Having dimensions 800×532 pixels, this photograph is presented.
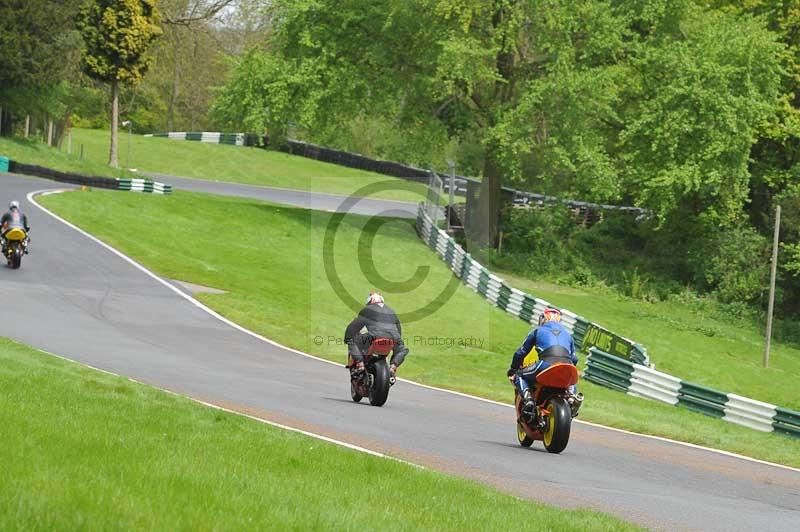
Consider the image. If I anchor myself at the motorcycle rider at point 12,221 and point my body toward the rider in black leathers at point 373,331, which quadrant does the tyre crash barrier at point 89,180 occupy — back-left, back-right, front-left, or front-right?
back-left

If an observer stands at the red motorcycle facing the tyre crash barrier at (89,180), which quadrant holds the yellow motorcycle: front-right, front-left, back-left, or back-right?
front-left

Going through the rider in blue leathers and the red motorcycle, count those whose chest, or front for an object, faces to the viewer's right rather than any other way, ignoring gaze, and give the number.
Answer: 0

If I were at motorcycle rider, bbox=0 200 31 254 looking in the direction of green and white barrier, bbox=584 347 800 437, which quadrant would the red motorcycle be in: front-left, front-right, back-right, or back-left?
front-right

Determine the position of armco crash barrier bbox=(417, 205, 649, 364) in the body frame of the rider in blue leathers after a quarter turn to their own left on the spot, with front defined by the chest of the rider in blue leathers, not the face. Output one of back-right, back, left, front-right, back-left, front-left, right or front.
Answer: back-right

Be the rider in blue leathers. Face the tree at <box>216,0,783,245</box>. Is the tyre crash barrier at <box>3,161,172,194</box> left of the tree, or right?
left

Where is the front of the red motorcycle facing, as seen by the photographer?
facing away from the viewer and to the left of the viewer

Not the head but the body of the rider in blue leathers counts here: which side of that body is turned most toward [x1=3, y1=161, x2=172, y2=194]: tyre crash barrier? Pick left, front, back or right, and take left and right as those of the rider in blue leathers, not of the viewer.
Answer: front

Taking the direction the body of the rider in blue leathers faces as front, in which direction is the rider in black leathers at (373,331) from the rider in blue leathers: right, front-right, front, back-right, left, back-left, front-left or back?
front

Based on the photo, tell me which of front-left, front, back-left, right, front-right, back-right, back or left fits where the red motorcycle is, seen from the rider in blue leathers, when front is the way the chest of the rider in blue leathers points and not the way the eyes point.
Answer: front

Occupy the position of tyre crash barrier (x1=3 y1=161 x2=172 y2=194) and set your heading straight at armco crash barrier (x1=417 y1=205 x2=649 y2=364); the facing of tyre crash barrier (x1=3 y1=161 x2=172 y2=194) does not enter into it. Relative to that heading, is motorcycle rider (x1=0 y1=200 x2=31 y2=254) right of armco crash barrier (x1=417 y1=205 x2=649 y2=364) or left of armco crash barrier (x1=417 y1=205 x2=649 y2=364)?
right

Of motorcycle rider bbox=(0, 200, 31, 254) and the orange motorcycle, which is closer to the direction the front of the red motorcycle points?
the motorcycle rider

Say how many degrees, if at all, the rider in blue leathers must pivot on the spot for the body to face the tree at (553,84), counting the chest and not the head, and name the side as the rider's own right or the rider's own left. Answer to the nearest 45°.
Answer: approximately 45° to the rider's own right

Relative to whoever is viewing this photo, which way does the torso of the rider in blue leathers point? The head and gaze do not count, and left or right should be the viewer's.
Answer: facing away from the viewer and to the left of the viewer
